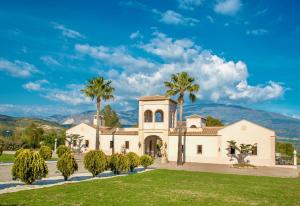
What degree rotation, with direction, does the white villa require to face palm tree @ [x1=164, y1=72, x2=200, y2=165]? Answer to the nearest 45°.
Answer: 0° — it already faces it

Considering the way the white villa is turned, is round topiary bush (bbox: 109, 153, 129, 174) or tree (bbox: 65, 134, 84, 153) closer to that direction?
the round topiary bush

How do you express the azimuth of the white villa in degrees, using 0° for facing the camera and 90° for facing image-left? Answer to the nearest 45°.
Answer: approximately 0°

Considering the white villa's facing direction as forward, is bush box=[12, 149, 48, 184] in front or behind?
in front

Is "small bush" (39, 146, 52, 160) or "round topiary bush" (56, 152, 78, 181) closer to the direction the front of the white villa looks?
the round topiary bush

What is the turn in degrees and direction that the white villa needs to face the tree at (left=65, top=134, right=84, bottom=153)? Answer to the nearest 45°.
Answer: approximately 135° to its right

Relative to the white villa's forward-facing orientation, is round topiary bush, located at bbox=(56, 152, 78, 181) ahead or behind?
ahead

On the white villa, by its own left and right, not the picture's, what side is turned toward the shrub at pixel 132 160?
front

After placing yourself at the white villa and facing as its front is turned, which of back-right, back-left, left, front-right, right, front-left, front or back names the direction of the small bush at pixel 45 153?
front-right

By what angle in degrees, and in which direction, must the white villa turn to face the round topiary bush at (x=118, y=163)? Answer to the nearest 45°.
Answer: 0° — it already faces it

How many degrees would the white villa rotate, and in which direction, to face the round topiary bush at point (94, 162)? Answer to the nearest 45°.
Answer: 0° — it already faces it
